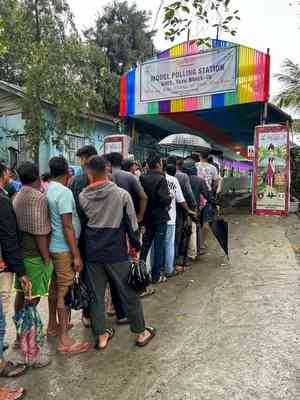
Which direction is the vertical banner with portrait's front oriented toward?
toward the camera

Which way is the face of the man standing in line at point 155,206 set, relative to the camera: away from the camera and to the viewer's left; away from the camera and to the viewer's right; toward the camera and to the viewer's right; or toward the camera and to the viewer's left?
away from the camera and to the viewer's right

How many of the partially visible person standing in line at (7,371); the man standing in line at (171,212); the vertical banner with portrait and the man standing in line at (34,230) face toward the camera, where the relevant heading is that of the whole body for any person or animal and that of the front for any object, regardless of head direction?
1

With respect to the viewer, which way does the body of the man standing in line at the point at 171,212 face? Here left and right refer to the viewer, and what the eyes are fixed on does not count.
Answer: facing away from the viewer and to the right of the viewer

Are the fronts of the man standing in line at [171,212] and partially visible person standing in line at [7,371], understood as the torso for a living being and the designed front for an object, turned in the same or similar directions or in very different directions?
same or similar directions

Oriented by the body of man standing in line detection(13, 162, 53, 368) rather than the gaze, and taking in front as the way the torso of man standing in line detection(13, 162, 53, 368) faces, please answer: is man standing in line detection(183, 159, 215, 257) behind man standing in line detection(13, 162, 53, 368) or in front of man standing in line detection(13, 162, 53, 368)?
in front

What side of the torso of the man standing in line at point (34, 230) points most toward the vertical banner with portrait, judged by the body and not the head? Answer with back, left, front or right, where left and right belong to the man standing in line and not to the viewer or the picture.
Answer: front

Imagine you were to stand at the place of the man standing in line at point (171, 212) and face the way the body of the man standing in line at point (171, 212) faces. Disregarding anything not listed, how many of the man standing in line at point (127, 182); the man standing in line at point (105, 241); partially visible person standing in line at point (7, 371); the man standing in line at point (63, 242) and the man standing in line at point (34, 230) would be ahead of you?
0

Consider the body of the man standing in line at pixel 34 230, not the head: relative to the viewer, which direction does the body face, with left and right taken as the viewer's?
facing away from the viewer and to the right of the viewer

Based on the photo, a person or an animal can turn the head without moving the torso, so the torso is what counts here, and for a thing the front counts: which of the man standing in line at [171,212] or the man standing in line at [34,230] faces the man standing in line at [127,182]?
the man standing in line at [34,230]

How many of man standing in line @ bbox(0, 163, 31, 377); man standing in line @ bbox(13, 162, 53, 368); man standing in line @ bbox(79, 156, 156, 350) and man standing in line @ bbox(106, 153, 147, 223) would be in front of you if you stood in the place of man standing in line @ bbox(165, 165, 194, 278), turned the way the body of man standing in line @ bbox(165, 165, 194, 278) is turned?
0

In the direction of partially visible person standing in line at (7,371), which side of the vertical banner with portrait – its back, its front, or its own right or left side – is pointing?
front

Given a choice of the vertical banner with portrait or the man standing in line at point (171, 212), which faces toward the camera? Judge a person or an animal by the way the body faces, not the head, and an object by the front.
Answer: the vertical banner with portrait

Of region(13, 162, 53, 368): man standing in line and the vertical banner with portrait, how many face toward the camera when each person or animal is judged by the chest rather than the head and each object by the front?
1
